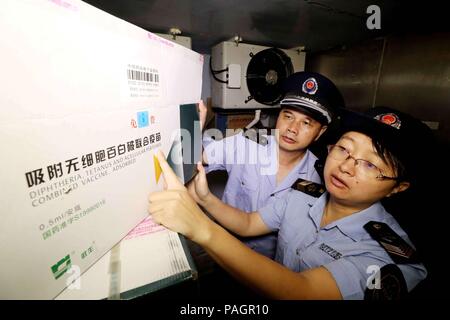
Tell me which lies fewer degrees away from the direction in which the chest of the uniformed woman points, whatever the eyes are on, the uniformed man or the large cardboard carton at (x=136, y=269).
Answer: the large cardboard carton

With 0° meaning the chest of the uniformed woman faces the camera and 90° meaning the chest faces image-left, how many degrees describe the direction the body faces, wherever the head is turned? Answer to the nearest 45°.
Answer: approximately 45°

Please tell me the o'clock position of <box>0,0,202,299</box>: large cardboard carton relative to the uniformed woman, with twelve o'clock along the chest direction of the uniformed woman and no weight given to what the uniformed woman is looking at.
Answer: The large cardboard carton is roughly at 12 o'clock from the uniformed woman.

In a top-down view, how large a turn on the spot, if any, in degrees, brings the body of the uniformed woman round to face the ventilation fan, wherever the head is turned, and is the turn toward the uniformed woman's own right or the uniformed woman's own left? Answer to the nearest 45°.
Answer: approximately 90° to the uniformed woman's own right

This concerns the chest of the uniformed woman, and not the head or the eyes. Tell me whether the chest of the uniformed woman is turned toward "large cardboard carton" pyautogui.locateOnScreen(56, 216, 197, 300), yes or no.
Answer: yes

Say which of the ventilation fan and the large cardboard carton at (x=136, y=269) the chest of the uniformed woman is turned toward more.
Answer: the large cardboard carton
